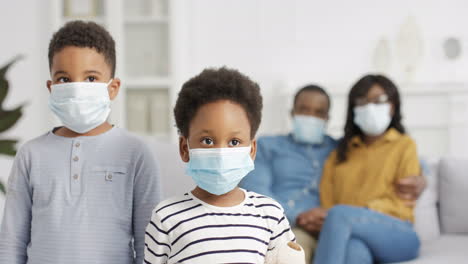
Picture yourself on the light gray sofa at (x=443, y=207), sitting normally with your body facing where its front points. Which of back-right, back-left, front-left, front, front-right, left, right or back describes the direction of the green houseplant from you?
right

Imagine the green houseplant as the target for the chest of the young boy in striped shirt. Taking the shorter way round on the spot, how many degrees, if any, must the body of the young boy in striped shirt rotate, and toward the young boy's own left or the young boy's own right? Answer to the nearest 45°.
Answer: approximately 135° to the young boy's own right

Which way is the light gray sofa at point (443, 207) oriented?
toward the camera

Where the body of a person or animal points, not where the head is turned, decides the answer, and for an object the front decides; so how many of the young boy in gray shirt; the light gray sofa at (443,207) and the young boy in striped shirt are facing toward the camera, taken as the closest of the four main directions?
3

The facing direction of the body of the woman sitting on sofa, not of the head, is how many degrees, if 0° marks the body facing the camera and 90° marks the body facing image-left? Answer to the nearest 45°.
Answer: approximately 45°

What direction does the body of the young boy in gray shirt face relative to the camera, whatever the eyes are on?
toward the camera

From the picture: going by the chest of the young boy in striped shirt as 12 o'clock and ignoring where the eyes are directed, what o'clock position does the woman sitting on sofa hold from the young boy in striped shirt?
The woman sitting on sofa is roughly at 7 o'clock from the young boy in striped shirt.

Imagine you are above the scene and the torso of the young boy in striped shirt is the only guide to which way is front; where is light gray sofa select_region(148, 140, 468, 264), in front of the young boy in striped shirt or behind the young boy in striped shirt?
behind

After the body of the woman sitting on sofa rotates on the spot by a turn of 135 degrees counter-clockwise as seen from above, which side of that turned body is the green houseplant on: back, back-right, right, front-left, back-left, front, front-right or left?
back

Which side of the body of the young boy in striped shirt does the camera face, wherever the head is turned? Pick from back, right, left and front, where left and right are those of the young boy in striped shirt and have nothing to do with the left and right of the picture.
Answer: front

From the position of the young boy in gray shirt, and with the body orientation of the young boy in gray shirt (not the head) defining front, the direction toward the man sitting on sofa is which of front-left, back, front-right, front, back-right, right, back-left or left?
back-left

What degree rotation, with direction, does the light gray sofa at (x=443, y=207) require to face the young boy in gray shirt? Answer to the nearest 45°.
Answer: approximately 45° to its right
